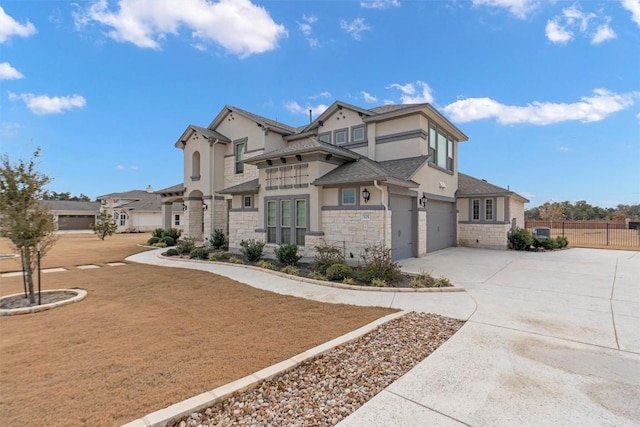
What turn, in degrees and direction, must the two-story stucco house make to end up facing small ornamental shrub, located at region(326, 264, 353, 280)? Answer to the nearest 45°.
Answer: approximately 45° to its left

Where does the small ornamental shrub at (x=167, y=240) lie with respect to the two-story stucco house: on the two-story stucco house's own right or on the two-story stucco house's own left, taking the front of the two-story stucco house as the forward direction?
on the two-story stucco house's own right

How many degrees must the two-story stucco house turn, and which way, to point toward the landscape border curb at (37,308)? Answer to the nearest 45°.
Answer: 0° — it already faces it

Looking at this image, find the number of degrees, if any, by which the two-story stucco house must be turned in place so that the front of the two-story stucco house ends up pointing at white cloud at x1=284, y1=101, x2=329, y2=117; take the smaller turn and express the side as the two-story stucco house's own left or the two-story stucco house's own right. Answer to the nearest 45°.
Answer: approximately 135° to the two-story stucco house's own right

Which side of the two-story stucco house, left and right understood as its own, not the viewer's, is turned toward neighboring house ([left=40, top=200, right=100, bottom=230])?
right

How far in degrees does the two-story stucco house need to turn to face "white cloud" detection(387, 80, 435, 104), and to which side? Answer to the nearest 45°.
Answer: approximately 180°

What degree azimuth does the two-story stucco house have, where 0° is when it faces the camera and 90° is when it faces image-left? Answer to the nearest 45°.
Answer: approximately 45°

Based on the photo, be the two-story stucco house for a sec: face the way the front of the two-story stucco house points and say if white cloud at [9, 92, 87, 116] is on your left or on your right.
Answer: on your right

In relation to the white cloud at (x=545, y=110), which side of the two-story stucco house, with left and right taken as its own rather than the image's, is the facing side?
back
